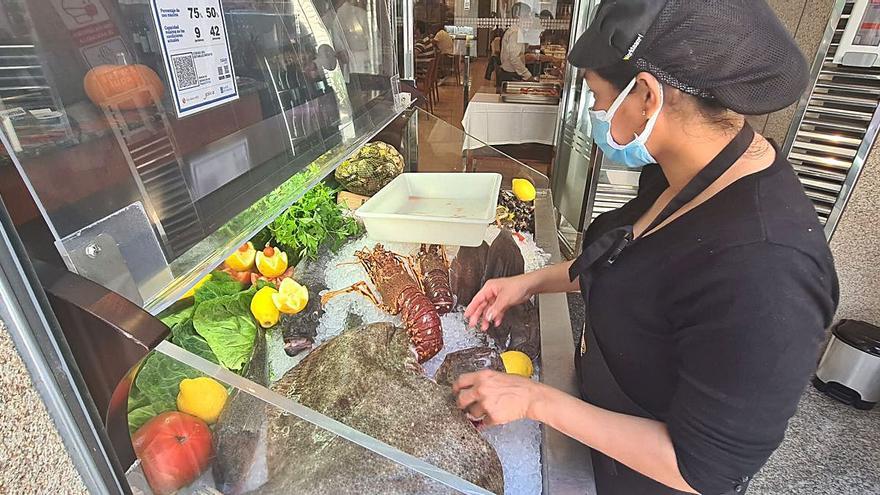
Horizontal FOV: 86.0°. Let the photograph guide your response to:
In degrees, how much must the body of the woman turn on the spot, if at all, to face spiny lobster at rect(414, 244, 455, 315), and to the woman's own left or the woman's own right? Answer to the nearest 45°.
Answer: approximately 45° to the woman's own right

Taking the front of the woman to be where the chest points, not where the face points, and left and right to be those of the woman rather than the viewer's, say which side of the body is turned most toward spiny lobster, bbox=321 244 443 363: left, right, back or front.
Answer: front

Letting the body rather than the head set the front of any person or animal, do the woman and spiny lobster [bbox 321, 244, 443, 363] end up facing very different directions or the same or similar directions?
same or similar directions

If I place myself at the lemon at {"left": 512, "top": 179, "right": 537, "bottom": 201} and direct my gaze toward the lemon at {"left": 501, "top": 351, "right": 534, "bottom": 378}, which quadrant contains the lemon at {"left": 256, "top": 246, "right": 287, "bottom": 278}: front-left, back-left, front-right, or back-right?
front-right

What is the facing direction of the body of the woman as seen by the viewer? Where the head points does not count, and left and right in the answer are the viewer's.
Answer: facing to the left of the viewer

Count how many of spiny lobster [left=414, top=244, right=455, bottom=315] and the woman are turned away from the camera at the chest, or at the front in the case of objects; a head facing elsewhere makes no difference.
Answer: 1

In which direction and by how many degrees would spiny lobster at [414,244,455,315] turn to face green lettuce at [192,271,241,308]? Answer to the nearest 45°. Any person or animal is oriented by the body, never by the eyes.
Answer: approximately 135° to its left

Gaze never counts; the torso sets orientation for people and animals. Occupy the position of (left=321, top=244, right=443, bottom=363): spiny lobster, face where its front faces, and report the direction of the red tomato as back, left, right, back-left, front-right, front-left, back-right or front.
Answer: left

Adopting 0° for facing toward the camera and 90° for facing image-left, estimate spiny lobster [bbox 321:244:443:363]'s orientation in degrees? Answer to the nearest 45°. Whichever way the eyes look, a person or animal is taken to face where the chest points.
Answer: approximately 135°

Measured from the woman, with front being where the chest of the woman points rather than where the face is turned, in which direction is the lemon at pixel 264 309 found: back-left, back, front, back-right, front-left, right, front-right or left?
front

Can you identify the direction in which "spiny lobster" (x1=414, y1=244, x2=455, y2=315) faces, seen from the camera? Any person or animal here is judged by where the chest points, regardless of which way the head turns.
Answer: facing away from the viewer

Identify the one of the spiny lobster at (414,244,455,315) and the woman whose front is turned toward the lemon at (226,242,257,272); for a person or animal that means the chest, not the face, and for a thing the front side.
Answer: the woman

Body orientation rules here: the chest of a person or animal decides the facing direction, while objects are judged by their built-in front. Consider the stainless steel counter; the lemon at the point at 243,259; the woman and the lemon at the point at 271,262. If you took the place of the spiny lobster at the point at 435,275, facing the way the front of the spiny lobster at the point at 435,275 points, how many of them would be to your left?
2

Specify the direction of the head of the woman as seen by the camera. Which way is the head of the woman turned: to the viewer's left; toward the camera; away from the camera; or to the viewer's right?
to the viewer's left

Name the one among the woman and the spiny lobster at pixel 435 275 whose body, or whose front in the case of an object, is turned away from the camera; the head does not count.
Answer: the spiny lobster
